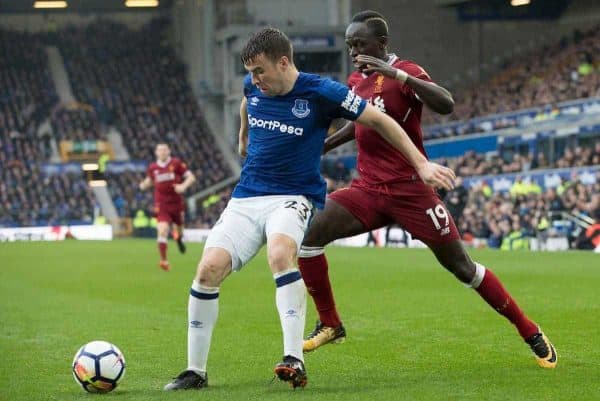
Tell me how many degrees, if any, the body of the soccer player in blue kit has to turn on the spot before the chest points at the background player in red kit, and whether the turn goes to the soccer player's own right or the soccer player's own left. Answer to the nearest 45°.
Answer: approximately 135° to the soccer player's own right

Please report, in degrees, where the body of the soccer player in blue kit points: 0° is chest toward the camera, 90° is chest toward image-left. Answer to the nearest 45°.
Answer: approximately 45°

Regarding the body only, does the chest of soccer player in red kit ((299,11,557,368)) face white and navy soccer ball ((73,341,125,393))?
yes

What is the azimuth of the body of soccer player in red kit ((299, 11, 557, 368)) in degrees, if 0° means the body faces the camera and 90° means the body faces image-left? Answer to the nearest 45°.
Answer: approximately 45°
